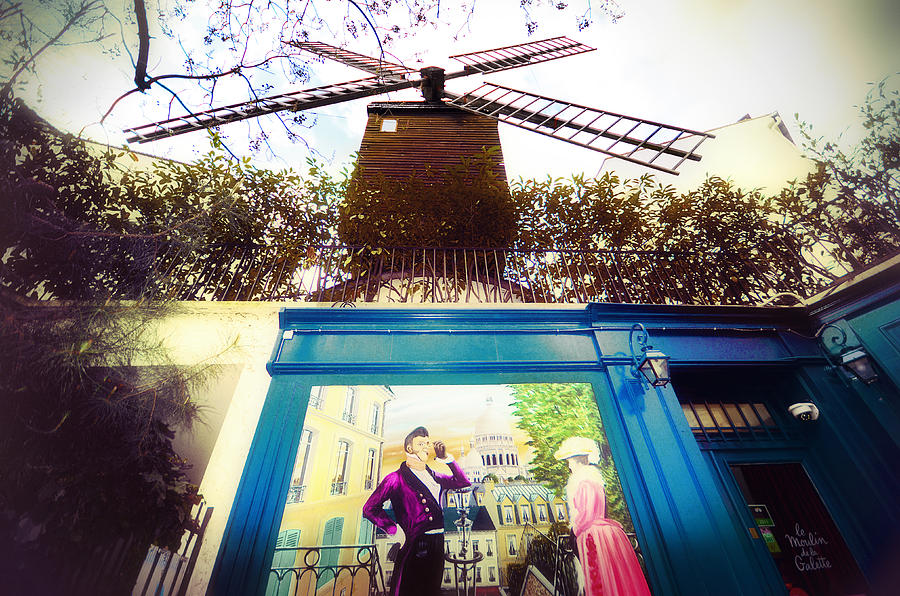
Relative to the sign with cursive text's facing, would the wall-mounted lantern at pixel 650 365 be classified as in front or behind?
in front

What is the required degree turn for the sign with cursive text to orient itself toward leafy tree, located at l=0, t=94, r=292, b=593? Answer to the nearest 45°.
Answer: approximately 45° to its right

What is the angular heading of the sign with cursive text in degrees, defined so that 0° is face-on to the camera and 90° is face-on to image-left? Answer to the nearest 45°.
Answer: approximately 0°
